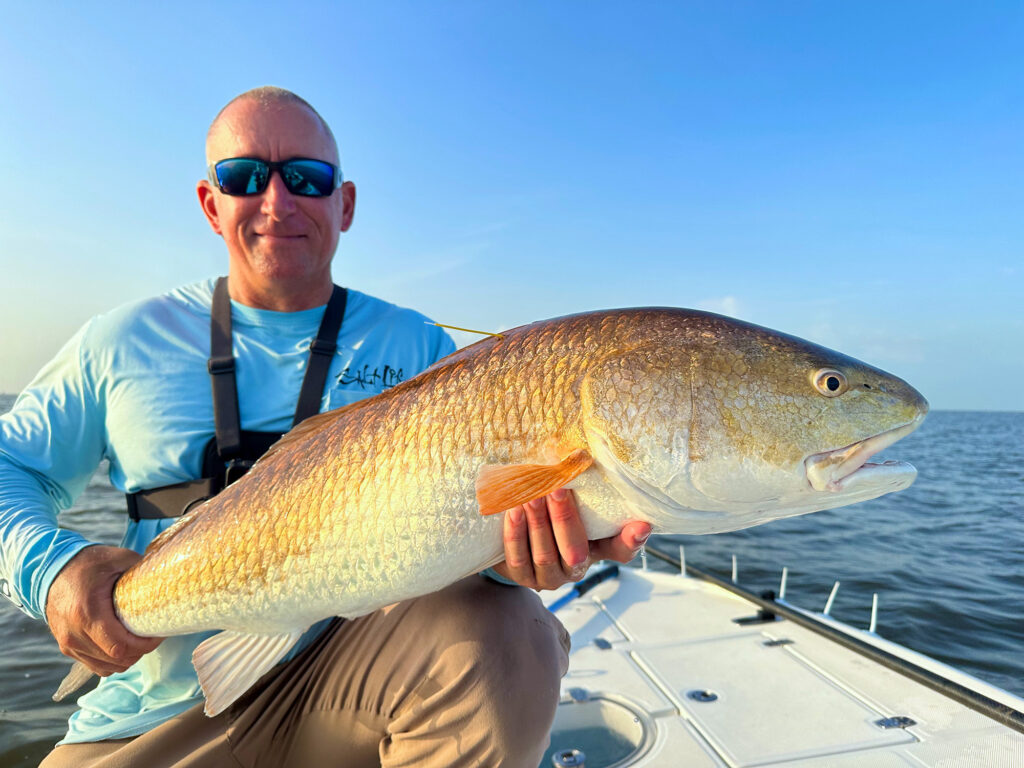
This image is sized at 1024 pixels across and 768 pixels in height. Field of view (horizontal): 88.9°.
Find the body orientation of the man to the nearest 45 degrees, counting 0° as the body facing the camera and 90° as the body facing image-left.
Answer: approximately 0°

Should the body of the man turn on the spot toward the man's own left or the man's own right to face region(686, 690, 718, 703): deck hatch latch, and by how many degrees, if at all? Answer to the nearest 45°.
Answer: approximately 90° to the man's own left
